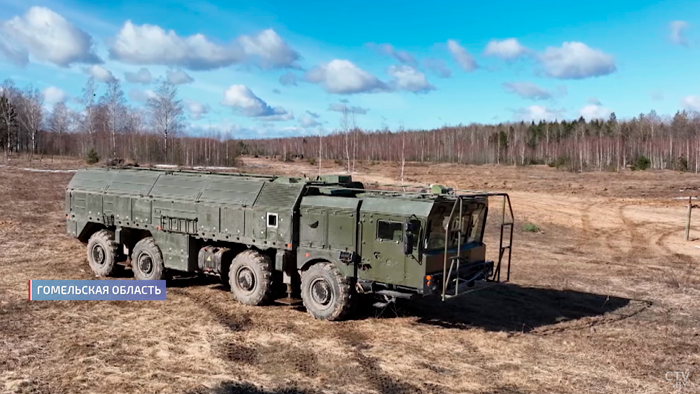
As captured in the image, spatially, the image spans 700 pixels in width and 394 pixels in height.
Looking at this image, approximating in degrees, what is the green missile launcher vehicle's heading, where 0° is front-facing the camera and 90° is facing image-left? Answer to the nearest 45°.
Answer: approximately 315°
